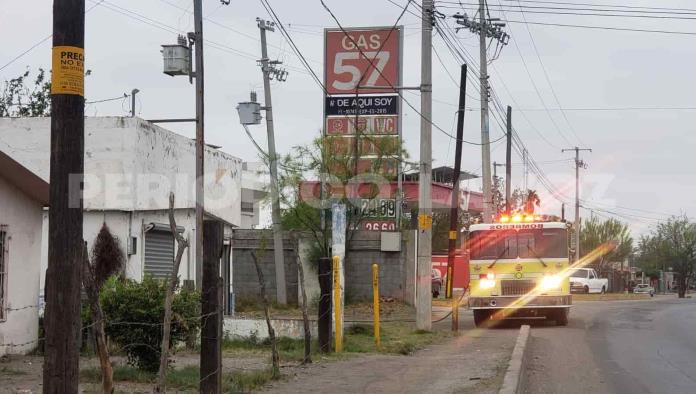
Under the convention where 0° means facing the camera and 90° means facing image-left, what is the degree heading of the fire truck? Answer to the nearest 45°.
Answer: approximately 0°

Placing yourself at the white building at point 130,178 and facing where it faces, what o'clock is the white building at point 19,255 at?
the white building at point 19,255 is roughly at 2 o'clock from the white building at point 130,178.

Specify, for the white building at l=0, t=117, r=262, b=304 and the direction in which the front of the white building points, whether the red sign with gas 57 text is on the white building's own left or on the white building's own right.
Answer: on the white building's own left

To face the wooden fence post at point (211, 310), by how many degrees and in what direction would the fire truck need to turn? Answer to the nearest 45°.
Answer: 0° — it already faces it

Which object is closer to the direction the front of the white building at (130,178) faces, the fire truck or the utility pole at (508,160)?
the fire truck

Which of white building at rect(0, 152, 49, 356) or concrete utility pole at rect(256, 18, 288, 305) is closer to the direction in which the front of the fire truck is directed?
the white building

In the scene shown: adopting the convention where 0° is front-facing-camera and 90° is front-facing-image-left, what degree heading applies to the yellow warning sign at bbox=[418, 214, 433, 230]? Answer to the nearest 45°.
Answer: approximately 0°
